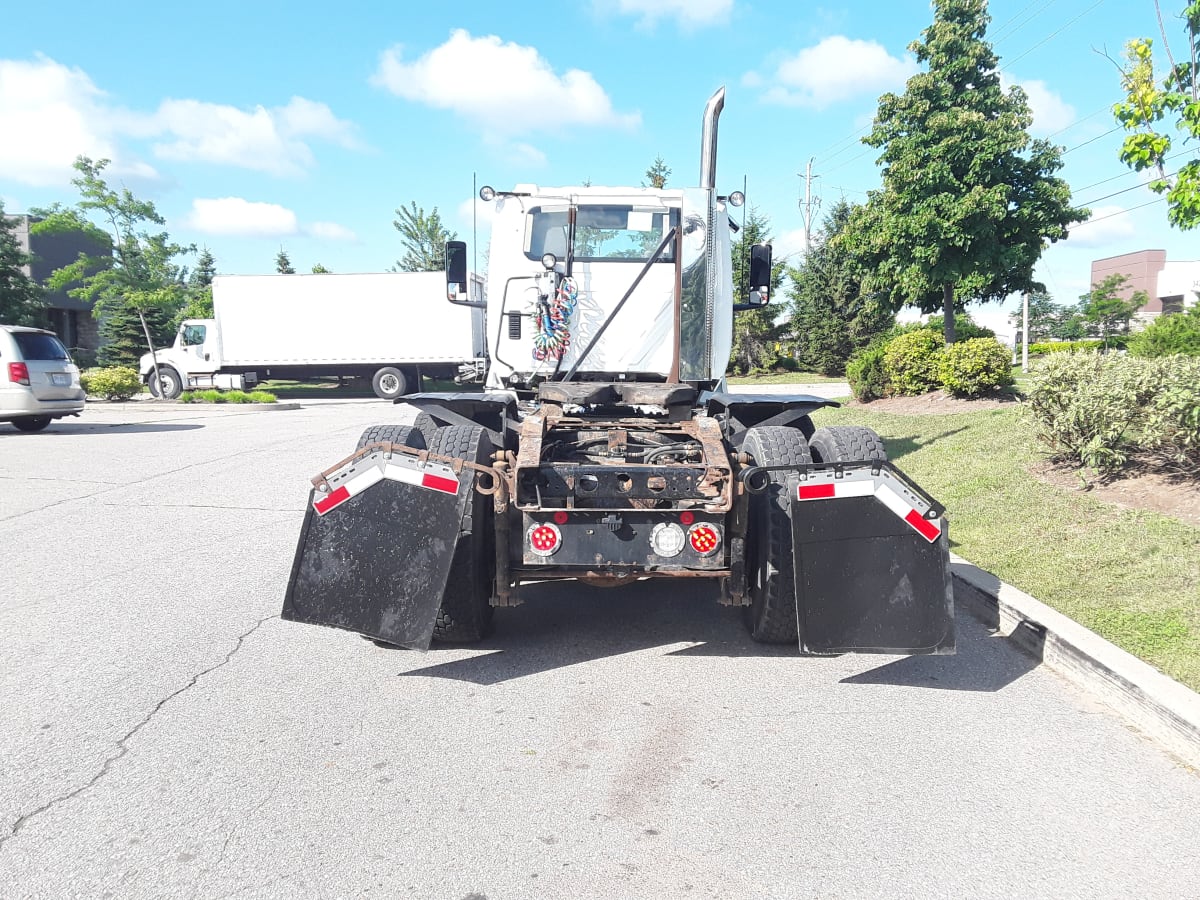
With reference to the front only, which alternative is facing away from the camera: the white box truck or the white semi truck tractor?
the white semi truck tractor

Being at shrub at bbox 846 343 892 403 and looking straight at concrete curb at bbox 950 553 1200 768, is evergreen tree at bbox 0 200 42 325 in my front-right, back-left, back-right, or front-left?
back-right

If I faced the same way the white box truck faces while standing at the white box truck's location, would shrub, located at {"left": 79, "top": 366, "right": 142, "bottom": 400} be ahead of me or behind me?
ahead

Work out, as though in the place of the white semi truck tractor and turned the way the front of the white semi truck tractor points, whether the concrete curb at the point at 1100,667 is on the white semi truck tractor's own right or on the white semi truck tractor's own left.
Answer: on the white semi truck tractor's own right

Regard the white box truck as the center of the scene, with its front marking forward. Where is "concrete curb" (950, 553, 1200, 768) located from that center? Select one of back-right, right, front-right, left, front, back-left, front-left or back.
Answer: left

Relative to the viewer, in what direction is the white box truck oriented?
to the viewer's left

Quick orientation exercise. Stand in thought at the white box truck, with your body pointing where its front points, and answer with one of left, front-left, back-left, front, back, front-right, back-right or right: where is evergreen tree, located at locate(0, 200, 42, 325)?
front-right

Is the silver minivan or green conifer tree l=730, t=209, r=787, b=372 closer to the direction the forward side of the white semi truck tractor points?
the green conifer tree

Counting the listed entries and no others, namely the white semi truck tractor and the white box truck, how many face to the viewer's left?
1

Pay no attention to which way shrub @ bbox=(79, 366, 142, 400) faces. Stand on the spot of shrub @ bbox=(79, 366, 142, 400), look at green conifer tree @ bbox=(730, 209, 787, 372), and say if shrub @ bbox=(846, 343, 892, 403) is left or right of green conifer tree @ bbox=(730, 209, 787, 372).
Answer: right

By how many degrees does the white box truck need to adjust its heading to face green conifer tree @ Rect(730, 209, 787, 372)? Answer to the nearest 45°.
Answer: approximately 180°

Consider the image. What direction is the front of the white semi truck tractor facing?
away from the camera

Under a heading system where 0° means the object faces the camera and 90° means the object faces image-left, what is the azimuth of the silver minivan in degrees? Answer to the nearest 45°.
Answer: approximately 135°

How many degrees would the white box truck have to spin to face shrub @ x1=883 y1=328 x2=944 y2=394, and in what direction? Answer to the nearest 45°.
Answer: approximately 135° to its left
